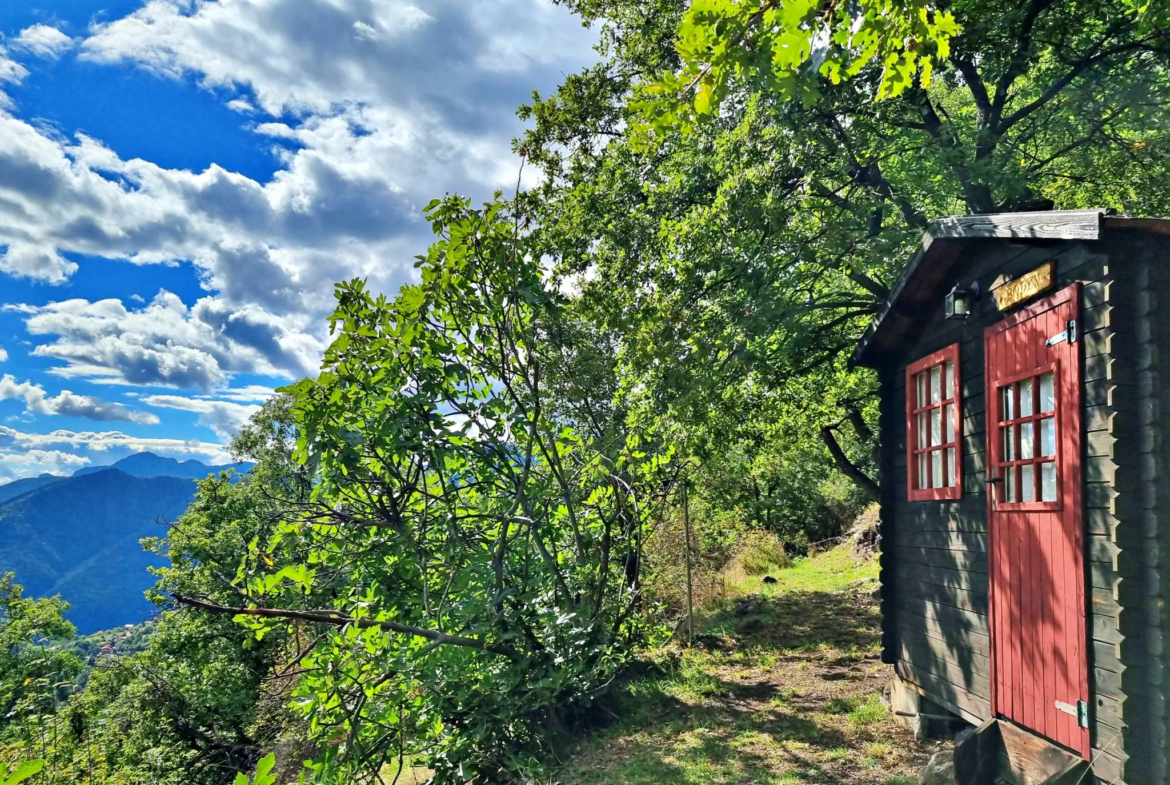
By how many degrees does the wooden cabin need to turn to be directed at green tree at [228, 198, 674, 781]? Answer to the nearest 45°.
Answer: approximately 45° to its right

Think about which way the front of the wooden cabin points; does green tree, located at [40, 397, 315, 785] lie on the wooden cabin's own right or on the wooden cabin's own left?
on the wooden cabin's own right

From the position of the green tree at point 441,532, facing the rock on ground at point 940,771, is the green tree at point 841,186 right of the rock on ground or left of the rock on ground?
left

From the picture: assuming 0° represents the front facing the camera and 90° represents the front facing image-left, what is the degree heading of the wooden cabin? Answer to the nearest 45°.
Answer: approximately 45°
